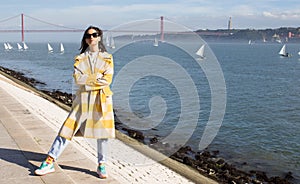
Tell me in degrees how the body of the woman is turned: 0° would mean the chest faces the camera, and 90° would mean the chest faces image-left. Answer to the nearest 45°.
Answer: approximately 0°
